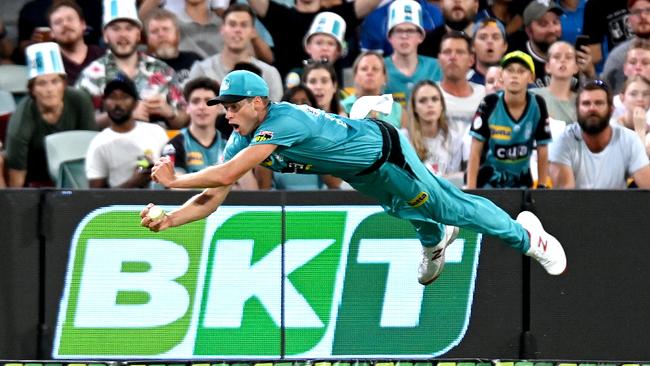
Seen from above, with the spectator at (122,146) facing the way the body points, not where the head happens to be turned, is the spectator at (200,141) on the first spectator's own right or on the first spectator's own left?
on the first spectator's own left

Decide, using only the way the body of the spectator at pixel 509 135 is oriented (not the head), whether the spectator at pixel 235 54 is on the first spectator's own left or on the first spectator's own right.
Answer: on the first spectator's own right

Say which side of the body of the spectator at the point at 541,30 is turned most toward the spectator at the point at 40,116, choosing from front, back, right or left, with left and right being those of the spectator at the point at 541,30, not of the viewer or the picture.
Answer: right

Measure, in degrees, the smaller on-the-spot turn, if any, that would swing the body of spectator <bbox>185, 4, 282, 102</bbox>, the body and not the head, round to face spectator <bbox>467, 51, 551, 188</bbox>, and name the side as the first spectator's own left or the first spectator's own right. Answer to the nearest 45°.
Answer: approximately 45° to the first spectator's own left

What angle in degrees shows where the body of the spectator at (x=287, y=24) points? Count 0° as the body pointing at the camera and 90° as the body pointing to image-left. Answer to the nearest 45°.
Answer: approximately 0°

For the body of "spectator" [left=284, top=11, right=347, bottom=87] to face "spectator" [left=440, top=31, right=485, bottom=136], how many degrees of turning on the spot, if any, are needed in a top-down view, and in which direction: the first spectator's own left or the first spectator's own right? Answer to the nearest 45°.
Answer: approximately 90° to the first spectator's own left

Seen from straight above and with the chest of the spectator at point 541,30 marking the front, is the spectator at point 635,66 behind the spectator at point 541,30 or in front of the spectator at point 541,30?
in front

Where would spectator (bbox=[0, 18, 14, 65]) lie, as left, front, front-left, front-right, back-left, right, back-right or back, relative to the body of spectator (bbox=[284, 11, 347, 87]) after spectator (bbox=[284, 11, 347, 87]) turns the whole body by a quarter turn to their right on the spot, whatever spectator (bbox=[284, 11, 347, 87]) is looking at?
front

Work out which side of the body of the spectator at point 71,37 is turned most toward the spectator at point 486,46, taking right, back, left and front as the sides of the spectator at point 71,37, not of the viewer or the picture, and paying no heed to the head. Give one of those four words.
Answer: left

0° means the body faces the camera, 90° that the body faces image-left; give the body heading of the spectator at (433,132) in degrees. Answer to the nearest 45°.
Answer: approximately 0°
